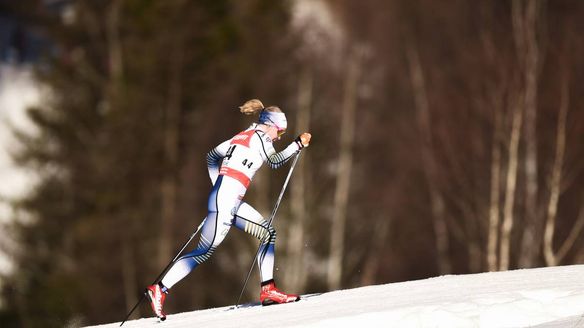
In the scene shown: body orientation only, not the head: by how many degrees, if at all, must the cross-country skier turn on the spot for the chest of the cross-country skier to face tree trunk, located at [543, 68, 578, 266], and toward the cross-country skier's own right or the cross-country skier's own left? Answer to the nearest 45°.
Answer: approximately 45° to the cross-country skier's own left

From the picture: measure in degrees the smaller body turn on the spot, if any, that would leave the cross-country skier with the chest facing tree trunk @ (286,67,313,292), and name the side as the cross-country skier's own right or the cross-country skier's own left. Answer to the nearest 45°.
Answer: approximately 90° to the cross-country skier's own left

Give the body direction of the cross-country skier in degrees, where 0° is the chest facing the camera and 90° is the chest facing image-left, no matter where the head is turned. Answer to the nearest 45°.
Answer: approximately 270°

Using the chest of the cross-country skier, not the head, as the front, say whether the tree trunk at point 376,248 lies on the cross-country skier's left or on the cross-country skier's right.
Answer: on the cross-country skier's left

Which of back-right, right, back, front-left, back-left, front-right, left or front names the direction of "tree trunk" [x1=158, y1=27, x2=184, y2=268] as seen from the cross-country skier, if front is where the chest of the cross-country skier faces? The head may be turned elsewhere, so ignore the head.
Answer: left

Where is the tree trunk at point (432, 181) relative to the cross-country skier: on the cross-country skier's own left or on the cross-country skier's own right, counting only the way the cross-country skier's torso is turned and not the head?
on the cross-country skier's own left
